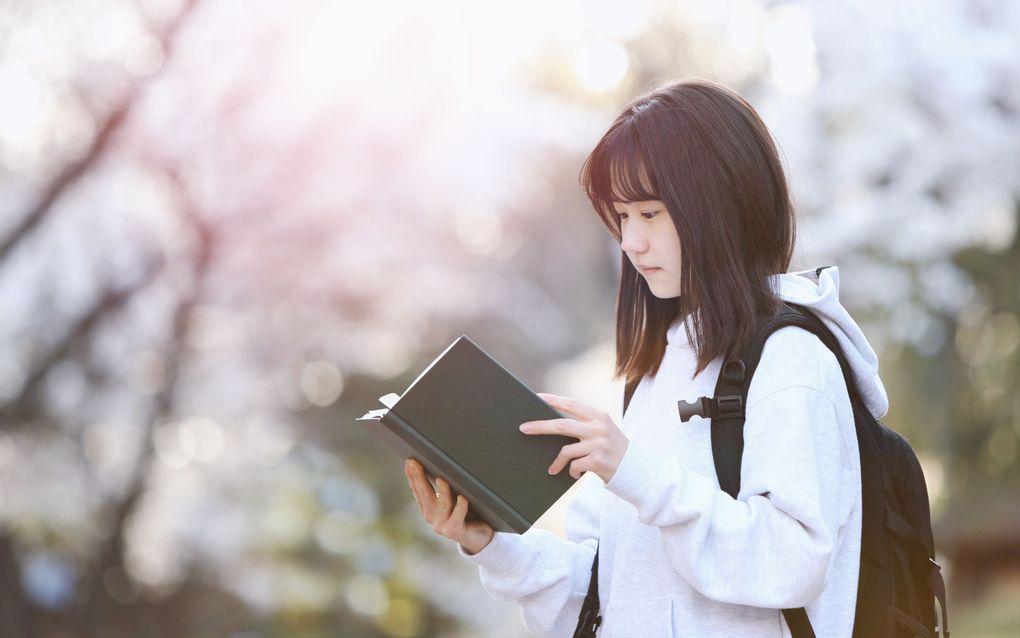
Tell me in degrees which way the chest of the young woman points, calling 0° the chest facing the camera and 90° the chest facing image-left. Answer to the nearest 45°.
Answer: approximately 45°
